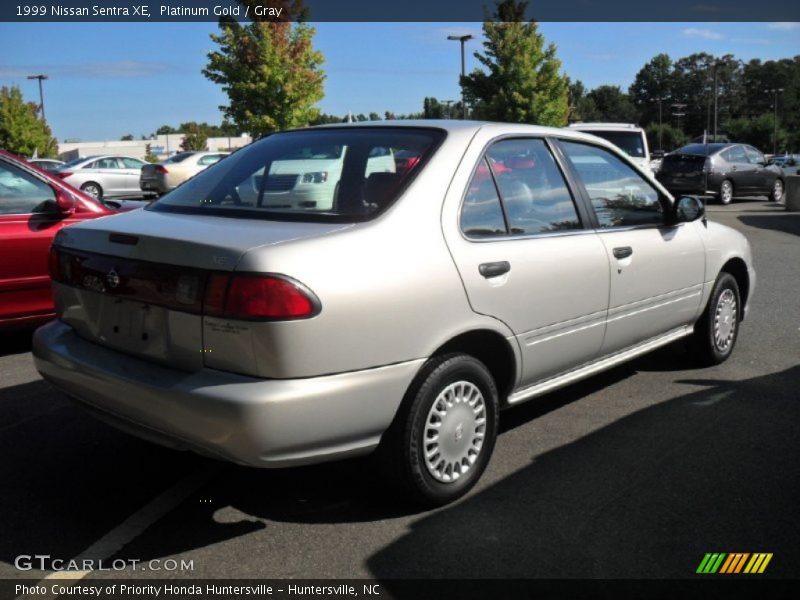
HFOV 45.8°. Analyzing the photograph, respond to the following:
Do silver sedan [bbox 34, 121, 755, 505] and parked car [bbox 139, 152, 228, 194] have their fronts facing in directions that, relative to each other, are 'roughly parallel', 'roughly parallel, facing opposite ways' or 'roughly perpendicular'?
roughly parallel

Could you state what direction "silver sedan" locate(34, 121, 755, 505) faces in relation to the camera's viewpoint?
facing away from the viewer and to the right of the viewer

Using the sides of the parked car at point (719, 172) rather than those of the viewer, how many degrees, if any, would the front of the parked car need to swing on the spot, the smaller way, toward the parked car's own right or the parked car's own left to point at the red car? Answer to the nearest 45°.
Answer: approximately 135° to the parked car's own right

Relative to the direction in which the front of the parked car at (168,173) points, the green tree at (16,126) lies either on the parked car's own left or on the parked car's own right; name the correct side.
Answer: on the parked car's own left

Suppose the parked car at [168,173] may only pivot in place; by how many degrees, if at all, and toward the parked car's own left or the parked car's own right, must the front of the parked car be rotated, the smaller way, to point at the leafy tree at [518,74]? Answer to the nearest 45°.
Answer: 0° — it already faces it

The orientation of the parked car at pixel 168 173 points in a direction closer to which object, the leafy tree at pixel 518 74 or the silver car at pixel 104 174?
the leafy tree

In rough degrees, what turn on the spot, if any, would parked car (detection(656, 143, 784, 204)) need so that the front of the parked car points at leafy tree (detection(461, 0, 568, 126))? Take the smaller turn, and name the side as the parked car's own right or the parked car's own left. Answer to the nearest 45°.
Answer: approximately 90° to the parked car's own left

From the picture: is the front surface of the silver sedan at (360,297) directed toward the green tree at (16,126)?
no

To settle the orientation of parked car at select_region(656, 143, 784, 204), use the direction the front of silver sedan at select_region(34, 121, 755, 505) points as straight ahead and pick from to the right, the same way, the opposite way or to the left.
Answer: the same way

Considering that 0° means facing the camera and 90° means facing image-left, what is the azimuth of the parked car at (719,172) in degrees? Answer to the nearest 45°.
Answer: approximately 225°

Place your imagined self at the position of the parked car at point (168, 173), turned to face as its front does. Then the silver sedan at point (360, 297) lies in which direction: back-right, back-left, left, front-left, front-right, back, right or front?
back-right

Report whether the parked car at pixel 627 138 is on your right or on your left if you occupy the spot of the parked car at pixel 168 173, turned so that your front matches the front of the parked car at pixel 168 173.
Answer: on your right

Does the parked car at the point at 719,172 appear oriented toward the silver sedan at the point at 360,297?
no

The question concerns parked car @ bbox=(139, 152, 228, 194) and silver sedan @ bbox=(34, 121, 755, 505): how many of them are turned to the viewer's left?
0

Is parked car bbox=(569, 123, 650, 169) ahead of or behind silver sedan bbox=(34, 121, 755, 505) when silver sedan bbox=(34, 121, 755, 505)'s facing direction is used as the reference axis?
ahead

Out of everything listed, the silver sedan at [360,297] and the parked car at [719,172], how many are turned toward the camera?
0

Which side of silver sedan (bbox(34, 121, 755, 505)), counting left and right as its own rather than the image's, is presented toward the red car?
left

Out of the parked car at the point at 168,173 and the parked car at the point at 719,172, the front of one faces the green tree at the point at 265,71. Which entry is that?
the parked car at the point at 168,173
